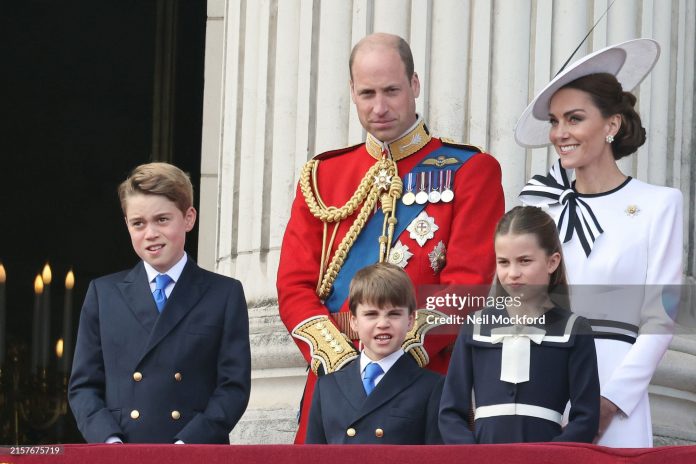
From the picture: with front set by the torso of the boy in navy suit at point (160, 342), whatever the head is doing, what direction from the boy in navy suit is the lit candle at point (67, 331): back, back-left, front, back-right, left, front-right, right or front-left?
back

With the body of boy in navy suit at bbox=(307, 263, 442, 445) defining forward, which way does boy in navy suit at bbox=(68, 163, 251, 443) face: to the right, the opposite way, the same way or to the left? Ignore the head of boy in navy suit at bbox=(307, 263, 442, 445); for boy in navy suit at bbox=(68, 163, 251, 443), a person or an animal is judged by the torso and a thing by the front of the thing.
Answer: the same way

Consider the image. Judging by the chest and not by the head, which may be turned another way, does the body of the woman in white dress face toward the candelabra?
no

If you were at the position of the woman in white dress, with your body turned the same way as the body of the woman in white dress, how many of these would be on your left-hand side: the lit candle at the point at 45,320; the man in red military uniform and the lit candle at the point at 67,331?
0

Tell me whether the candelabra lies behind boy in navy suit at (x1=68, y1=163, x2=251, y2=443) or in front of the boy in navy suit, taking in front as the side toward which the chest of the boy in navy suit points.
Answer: behind

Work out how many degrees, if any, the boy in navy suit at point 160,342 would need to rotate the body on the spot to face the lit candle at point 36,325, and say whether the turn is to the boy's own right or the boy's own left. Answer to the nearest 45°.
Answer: approximately 180°

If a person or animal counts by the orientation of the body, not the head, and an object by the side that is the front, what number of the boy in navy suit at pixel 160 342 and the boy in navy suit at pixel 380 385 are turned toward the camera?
2

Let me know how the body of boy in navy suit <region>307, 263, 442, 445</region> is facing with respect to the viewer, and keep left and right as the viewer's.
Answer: facing the viewer

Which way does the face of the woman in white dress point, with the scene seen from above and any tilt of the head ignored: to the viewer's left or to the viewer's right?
to the viewer's left

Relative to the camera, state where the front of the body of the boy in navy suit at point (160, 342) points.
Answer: toward the camera

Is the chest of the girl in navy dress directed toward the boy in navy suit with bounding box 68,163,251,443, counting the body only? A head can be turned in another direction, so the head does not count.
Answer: no

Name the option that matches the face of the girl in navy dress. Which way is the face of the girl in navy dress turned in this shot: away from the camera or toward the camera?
toward the camera

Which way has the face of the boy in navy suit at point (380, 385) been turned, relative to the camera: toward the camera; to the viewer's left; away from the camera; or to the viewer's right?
toward the camera

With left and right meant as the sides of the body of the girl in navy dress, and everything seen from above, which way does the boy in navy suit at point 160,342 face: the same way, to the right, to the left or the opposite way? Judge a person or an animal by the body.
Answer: the same way

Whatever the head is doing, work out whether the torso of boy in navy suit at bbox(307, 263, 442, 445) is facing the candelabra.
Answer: no

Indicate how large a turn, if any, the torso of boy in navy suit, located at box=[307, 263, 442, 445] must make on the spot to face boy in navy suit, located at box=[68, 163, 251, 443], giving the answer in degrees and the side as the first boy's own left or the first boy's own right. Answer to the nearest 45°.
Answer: approximately 90° to the first boy's own right

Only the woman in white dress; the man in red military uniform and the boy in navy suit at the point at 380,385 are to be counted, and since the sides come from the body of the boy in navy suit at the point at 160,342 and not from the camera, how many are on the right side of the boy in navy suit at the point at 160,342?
0

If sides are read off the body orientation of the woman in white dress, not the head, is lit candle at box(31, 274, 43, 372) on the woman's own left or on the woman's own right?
on the woman's own right
